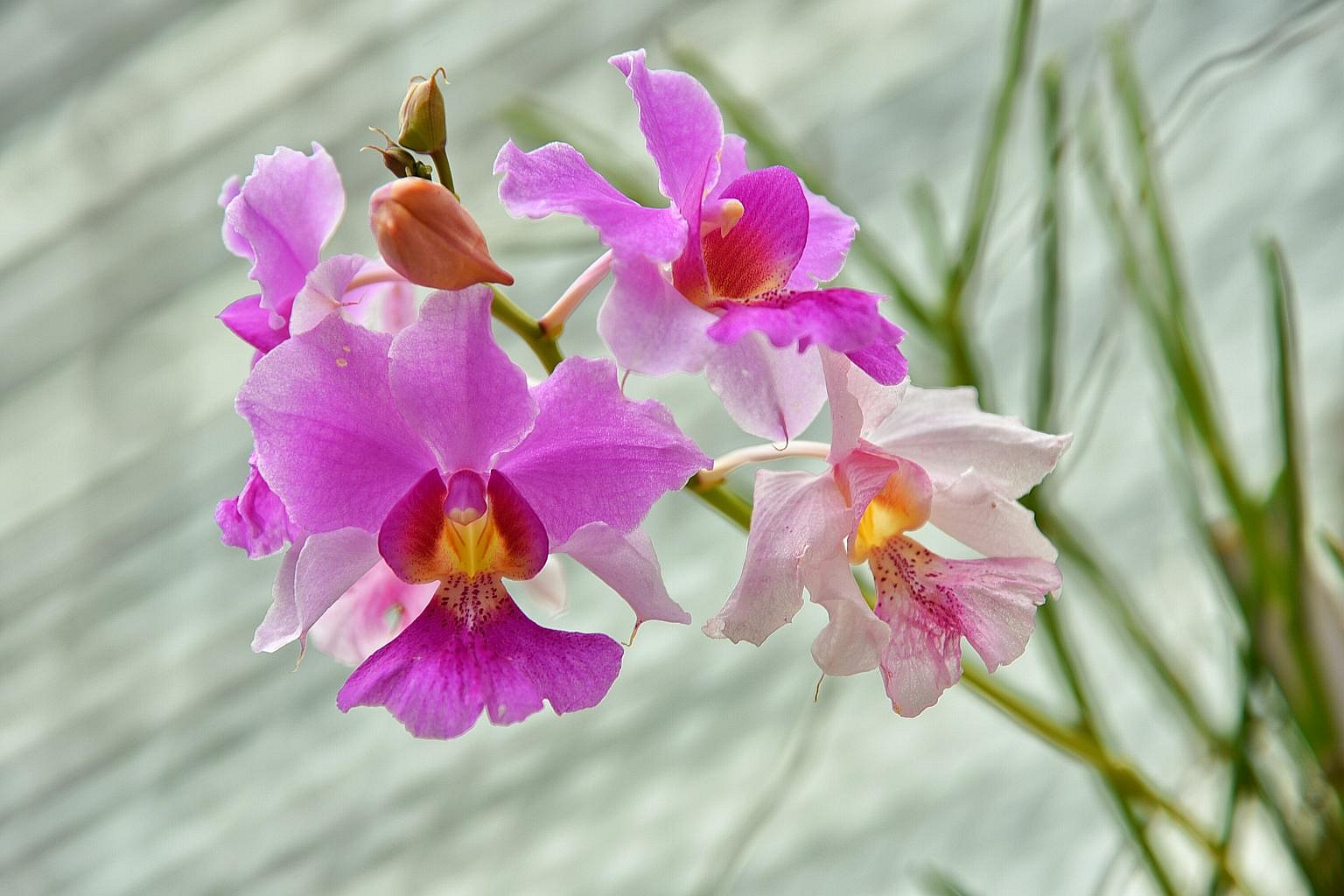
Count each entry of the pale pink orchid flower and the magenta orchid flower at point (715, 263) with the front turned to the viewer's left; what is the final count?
0

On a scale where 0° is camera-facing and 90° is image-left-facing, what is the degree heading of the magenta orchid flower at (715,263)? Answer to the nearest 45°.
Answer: approximately 315°

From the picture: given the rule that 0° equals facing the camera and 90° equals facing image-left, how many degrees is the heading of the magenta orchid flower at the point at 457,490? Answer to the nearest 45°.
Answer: approximately 0°

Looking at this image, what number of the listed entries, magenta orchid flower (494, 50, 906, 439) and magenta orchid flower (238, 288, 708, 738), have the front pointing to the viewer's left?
0

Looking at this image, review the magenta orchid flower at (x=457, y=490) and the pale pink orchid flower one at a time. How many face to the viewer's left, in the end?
0

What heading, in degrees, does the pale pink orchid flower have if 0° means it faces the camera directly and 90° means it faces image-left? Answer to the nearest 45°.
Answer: approximately 315°
